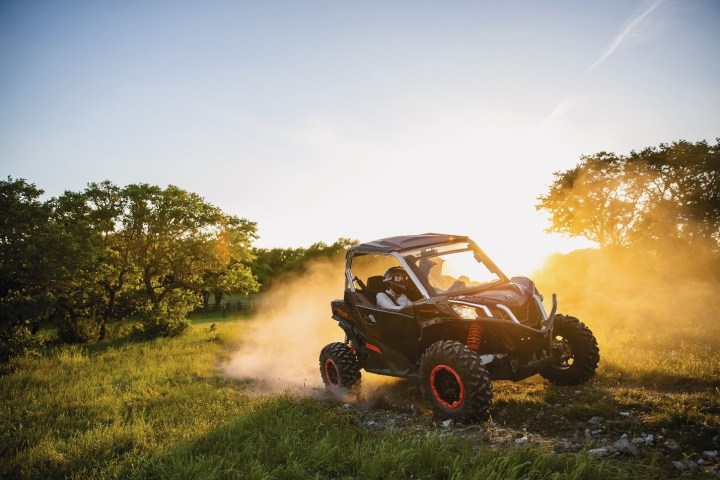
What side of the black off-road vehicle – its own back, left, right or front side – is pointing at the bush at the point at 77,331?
back

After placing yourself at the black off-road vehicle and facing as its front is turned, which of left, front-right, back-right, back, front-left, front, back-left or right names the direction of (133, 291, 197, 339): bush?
back

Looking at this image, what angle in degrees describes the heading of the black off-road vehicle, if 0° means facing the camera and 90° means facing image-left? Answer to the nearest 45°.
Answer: approximately 315°

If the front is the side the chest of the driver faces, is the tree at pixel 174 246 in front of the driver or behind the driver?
behind

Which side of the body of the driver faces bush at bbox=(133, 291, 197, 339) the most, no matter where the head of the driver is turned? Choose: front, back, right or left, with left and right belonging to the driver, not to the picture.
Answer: back

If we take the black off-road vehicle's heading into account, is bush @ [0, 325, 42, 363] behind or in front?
behind

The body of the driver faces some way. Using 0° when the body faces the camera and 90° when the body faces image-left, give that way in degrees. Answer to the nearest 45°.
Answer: approximately 315°

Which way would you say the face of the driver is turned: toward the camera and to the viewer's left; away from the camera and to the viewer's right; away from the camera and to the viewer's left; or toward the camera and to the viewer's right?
toward the camera and to the viewer's right
